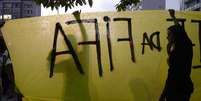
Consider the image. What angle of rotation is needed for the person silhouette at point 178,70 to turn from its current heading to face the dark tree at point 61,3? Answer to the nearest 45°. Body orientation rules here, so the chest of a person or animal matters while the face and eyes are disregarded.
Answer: approximately 45° to its right

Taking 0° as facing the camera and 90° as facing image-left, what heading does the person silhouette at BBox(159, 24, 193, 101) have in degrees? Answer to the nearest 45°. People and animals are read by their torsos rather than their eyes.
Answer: approximately 90°

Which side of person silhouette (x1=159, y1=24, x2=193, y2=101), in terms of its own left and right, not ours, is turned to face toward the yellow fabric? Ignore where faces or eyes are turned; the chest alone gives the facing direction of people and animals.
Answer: front
